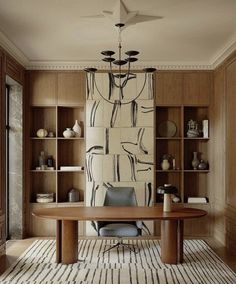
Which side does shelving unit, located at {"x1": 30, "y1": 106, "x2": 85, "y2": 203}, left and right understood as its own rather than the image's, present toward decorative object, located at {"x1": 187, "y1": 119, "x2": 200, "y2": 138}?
left

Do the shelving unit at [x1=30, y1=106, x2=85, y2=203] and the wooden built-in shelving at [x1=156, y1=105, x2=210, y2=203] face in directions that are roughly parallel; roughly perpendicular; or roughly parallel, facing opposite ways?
roughly parallel

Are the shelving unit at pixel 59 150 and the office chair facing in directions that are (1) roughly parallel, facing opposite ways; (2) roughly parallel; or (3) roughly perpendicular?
roughly parallel

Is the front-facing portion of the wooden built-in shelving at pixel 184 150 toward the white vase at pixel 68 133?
no

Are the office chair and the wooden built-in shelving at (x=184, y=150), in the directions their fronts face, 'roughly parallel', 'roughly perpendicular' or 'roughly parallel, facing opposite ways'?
roughly parallel

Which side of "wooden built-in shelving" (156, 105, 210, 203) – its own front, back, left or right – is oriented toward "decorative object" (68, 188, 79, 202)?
right

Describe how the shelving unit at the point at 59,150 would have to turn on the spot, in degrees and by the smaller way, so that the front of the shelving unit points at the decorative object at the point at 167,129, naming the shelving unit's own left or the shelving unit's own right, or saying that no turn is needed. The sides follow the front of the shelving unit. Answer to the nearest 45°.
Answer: approximately 90° to the shelving unit's own left

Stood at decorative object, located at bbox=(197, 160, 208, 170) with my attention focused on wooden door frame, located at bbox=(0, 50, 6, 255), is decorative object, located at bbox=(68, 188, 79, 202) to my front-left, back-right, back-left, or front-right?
front-right

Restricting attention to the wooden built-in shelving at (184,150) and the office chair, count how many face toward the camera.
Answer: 2

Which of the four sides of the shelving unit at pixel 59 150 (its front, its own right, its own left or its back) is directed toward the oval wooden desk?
front

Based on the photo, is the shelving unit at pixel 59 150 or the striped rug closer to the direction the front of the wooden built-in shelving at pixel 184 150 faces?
the striped rug

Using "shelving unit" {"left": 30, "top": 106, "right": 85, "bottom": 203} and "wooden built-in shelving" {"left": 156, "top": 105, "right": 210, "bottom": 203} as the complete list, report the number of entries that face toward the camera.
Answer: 2

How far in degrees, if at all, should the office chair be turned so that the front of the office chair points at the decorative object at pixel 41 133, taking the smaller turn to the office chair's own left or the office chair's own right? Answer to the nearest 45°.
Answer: approximately 135° to the office chair's own right

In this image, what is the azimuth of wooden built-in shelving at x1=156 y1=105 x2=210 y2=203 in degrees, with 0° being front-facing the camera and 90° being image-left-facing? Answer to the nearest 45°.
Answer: approximately 0°

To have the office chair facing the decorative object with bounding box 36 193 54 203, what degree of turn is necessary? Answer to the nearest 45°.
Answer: approximately 135° to its right

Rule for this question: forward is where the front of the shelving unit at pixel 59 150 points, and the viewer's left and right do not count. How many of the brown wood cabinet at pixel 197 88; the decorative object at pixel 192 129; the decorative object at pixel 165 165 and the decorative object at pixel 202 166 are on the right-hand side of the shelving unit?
0

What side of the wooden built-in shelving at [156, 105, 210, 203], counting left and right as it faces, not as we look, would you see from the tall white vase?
right

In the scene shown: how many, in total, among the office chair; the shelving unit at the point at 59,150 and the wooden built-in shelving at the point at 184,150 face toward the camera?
3

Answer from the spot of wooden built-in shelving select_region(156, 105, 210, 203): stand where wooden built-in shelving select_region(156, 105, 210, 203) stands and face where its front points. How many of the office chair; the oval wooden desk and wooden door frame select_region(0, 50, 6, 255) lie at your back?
0

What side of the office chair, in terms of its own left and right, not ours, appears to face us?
front
